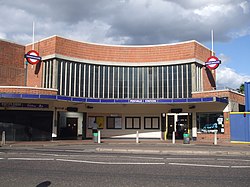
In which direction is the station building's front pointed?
toward the camera
